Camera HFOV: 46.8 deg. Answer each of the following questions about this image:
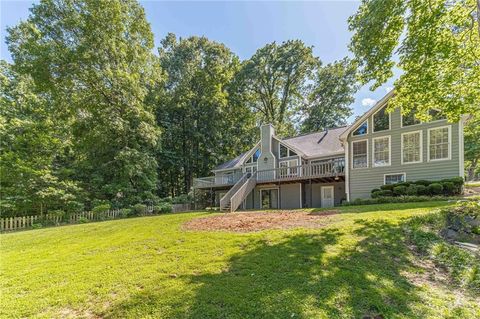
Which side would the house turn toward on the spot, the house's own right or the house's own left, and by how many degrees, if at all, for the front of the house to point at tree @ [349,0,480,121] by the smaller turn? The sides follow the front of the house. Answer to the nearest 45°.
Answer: approximately 135° to the house's own right

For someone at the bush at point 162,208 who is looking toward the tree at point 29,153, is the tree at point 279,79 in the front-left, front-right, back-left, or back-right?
back-right
